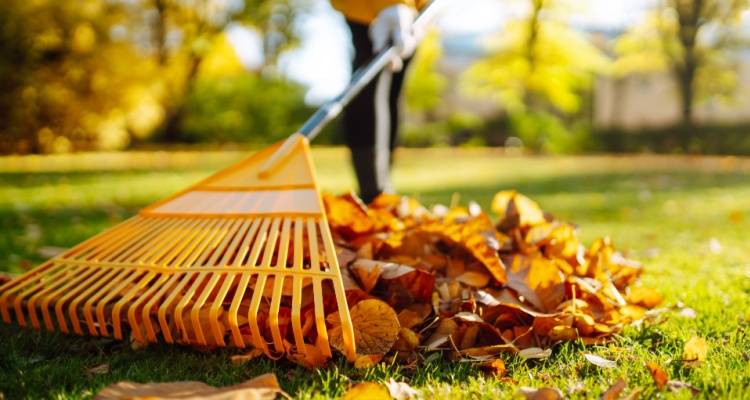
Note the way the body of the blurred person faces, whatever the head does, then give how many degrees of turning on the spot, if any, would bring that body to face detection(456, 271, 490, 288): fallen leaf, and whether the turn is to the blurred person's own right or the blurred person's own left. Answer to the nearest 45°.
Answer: approximately 45° to the blurred person's own left

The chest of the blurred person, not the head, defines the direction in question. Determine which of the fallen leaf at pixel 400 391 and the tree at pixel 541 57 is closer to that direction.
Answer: the fallen leaf

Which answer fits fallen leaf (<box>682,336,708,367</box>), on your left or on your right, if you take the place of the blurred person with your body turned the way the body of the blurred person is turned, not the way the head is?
on your left

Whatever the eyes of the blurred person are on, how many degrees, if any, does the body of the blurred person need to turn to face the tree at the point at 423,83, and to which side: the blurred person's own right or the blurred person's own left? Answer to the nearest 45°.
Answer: approximately 135° to the blurred person's own right

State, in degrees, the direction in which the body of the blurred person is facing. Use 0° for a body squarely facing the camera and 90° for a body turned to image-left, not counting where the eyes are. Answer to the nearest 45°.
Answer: approximately 45°

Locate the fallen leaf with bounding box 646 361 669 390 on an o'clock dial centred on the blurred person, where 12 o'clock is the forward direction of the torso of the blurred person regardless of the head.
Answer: The fallen leaf is roughly at 10 o'clock from the blurred person.

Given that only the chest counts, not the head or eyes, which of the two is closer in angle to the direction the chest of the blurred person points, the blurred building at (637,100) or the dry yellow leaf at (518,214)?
the dry yellow leaf

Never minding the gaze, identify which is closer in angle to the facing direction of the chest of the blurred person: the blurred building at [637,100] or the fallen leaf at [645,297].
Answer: the fallen leaf

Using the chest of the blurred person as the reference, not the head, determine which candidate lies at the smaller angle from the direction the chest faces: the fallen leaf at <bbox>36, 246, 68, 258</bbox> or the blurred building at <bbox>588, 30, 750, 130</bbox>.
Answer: the fallen leaf

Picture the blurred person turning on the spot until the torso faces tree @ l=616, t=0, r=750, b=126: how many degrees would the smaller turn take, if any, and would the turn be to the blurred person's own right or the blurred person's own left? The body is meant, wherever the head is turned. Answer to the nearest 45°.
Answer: approximately 180°

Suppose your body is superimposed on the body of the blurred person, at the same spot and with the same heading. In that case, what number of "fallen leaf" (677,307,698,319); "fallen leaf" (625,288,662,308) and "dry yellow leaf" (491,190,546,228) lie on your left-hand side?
3

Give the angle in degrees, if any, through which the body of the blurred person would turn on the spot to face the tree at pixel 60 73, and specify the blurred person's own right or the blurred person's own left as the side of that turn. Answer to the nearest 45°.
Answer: approximately 90° to the blurred person's own right

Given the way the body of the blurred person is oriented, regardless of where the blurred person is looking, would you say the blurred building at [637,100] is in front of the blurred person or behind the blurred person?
behind

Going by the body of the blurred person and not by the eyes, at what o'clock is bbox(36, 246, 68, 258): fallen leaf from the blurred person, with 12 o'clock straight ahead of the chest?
The fallen leaf is roughly at 1 o'clock from the blurred person.

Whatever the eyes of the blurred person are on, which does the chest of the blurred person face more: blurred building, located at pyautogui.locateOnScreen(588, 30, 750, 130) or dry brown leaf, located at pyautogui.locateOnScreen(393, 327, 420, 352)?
the dry brown leaf
